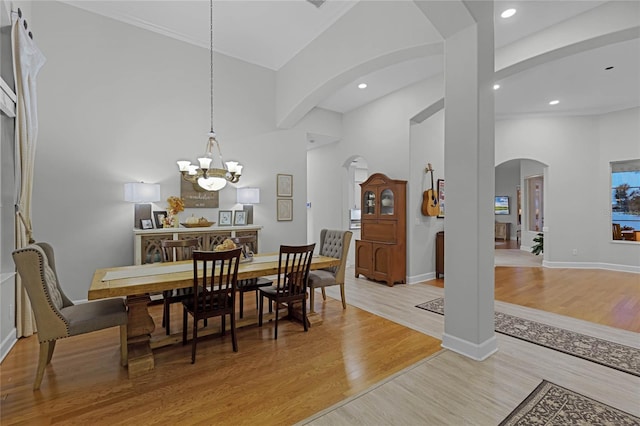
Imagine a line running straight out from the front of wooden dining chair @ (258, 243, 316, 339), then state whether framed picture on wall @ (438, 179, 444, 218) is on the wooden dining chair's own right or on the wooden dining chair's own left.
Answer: on the wooden dining chair's own right

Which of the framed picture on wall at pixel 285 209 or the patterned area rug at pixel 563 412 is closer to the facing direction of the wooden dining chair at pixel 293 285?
the framed picture on wall

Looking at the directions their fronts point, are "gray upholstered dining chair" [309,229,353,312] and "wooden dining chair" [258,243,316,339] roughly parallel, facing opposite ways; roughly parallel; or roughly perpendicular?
roughly perpendicular

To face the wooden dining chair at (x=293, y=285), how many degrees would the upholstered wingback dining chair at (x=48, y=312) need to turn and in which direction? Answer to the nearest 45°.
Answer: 0° — it already faces it

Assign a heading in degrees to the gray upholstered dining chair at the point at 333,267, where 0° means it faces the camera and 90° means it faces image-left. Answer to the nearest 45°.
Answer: approximately 45°

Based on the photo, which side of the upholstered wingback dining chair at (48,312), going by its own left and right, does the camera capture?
right

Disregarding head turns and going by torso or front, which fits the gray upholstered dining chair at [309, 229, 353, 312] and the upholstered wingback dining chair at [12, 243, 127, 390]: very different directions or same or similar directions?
very different directions

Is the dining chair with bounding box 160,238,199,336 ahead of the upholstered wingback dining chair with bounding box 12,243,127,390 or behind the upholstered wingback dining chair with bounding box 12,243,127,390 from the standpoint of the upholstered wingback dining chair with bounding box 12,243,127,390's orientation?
ahead

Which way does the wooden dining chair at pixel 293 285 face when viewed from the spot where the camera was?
facing away from the viewer and to the left of the viewer
